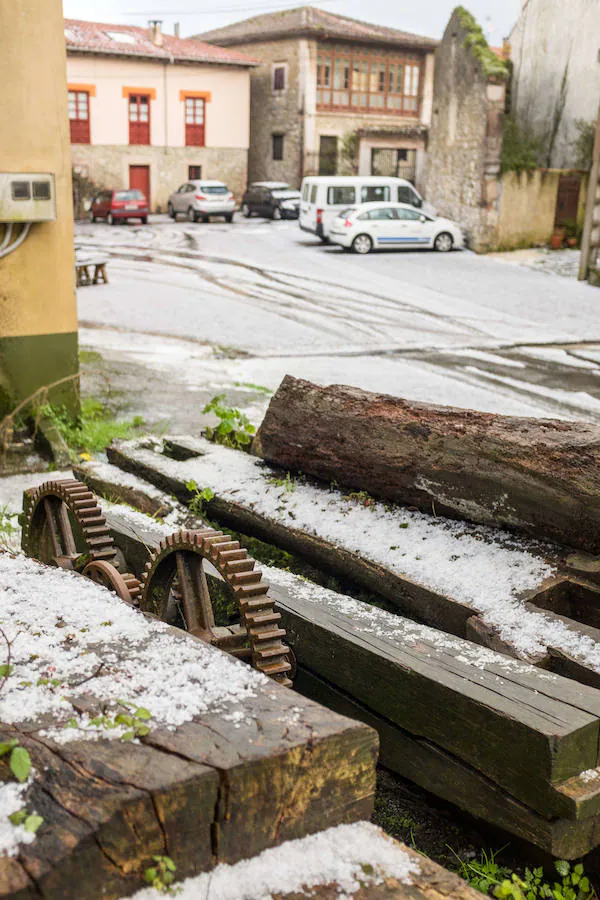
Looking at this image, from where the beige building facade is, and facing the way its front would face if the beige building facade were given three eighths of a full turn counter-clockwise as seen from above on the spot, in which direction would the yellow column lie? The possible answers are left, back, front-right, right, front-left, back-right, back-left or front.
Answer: back-right

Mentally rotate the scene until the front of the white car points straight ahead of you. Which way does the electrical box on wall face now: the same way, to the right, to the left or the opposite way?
to the right

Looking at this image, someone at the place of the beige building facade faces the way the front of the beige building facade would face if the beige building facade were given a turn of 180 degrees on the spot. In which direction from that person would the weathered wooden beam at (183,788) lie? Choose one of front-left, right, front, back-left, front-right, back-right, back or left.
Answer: back

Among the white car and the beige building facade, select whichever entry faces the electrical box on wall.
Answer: the beige building facade

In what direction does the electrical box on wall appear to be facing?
toward the camera

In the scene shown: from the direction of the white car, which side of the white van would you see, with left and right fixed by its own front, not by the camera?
right

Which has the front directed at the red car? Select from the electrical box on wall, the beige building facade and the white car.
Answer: the beige building facade

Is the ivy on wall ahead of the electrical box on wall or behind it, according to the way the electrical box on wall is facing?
behind

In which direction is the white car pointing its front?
to the viewer's right

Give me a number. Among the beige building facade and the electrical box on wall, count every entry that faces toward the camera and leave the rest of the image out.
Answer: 2

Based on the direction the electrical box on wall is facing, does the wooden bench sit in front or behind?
behind

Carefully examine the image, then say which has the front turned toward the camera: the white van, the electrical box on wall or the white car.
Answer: the electrical box on wall

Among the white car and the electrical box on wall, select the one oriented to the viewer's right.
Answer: the white car

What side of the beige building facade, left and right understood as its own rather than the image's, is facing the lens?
front
